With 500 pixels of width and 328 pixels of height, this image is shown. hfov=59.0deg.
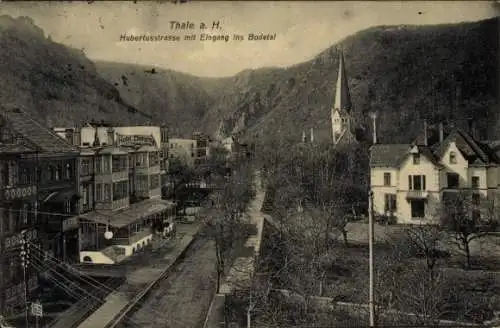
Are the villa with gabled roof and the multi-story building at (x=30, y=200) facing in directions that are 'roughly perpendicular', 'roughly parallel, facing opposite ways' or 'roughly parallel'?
roughly perpendicular

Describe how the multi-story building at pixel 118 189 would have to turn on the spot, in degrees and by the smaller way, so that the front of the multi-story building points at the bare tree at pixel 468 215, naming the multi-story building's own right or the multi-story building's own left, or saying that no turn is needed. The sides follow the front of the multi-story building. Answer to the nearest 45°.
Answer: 0° — it already faces it

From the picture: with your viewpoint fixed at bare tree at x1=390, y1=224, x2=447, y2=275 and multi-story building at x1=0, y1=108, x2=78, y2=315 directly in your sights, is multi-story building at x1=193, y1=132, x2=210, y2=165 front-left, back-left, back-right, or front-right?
front-right

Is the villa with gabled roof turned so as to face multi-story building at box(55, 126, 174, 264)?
no

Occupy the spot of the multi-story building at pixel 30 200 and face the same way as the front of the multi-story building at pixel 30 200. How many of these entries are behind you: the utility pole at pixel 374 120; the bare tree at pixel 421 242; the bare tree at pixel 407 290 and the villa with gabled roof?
0

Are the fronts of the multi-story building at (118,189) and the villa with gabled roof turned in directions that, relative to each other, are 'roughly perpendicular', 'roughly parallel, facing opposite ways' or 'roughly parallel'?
roughly perpendicular

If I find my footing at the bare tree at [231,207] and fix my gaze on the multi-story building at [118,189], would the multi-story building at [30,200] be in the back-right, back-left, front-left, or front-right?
front-left

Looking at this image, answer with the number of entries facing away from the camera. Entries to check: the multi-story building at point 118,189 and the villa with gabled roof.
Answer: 0

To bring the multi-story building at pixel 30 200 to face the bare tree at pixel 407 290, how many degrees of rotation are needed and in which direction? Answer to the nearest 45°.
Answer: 0° — it already faces it

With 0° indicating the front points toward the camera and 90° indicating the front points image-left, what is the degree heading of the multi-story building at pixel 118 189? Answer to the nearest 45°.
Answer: approximately 315°

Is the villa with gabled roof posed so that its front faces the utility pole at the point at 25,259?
yes

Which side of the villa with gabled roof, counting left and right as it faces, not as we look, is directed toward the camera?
front

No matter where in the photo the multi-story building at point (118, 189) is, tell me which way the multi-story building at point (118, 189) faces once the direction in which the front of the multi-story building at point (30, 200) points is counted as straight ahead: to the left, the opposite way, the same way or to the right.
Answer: the same way

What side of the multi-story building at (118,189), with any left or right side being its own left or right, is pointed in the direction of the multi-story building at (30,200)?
right

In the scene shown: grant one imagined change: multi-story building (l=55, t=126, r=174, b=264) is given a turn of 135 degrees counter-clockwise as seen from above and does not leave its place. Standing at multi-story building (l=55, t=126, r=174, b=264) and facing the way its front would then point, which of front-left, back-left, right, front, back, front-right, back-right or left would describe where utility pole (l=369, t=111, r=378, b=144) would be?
back-right

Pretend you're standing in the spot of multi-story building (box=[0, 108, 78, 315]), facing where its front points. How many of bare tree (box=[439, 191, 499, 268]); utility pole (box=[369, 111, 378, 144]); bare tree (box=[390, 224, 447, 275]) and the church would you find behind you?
0
